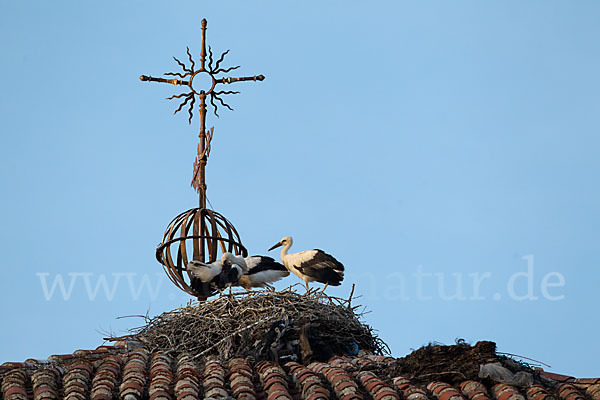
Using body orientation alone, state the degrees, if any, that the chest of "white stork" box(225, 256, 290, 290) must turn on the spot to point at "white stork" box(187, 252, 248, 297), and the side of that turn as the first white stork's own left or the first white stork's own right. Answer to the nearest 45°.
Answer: approximately 45° to the first white stork's own left

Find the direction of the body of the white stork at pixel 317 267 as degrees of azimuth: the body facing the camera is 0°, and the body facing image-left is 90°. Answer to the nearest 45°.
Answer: approximately 90°

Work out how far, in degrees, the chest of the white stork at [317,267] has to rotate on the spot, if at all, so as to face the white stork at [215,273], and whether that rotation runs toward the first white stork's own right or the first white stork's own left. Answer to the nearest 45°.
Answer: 0° — it already faces it

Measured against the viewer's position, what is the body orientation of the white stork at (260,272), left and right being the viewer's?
facing to the left of the viewer

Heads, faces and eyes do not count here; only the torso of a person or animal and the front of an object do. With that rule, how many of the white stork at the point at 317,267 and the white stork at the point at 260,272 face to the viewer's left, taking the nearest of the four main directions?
2

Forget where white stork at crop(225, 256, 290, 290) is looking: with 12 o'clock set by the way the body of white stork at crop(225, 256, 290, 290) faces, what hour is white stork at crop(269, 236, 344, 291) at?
white stork at crop(269, 236, 344, 291) is roughly at 7 o'clock from white stork at crop(225, 256, 290, 290).
